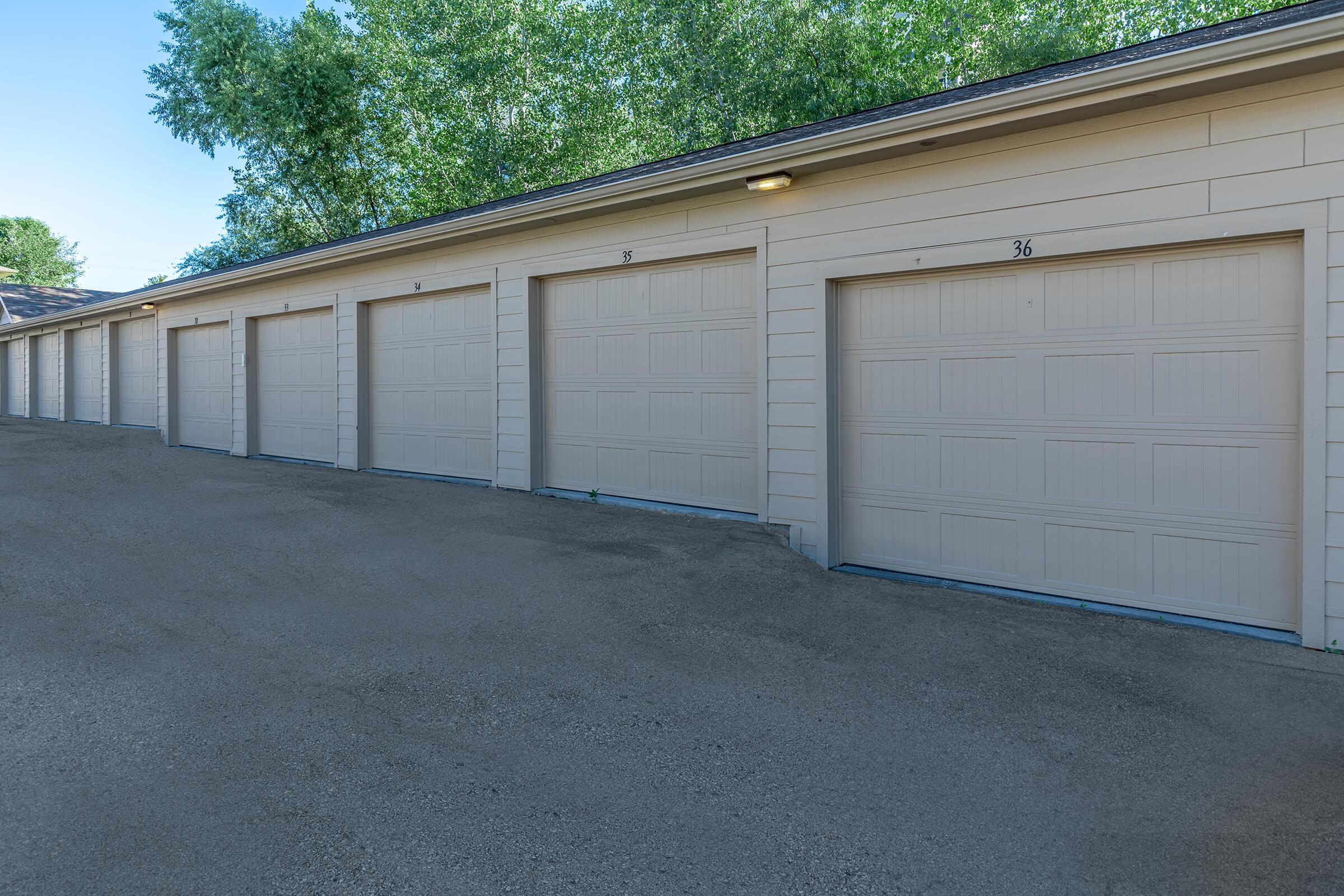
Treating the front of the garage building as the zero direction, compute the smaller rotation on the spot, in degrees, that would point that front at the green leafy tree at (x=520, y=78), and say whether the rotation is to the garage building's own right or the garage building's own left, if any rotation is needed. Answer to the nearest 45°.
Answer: approximately 135° to the garage building's own right

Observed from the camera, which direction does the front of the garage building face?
facing the viewer and to the left of the viewer
